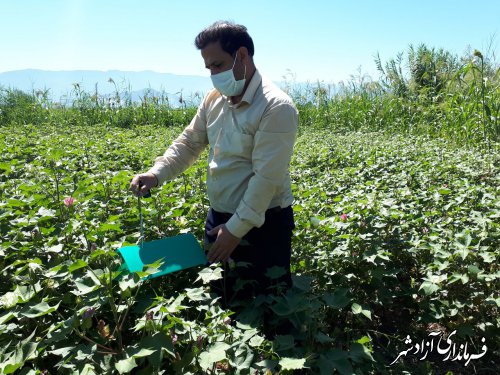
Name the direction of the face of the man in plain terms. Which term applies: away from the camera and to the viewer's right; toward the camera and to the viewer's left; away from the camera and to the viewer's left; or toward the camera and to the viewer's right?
toward the camera and to the viewer's left

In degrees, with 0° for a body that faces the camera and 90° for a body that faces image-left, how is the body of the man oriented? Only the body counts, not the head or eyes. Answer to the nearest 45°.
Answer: approximately 45°

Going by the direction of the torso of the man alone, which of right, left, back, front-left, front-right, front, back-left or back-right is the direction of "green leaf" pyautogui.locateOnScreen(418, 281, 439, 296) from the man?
back-left

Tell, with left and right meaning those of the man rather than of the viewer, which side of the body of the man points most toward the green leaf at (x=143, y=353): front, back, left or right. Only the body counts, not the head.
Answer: front
